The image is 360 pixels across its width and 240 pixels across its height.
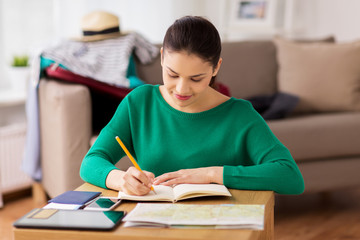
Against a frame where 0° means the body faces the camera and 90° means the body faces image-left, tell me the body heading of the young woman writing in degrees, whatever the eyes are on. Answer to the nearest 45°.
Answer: approximately 0°

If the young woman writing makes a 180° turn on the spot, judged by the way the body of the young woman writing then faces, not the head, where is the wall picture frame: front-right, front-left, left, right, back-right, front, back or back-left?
front

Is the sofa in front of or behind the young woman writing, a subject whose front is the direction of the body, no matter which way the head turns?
behind

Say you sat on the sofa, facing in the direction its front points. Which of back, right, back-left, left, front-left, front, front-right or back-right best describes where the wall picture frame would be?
back

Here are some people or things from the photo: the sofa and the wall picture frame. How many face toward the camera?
2
